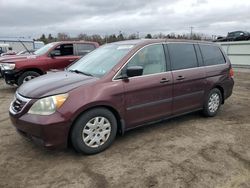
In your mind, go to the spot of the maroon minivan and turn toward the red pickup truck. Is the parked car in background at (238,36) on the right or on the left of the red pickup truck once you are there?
right

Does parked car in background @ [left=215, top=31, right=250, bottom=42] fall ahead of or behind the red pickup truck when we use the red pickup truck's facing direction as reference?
behind

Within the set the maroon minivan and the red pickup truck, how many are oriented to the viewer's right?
0

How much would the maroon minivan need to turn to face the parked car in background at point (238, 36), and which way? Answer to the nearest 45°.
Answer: approximately 180°

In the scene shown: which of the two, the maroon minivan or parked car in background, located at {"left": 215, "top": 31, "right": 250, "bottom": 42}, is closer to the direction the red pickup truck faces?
the maroon minivan

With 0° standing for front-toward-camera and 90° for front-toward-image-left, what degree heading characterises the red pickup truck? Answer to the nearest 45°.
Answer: approximately 45°

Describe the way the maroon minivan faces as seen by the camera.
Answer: facing the viewer and to the left of the viewer
